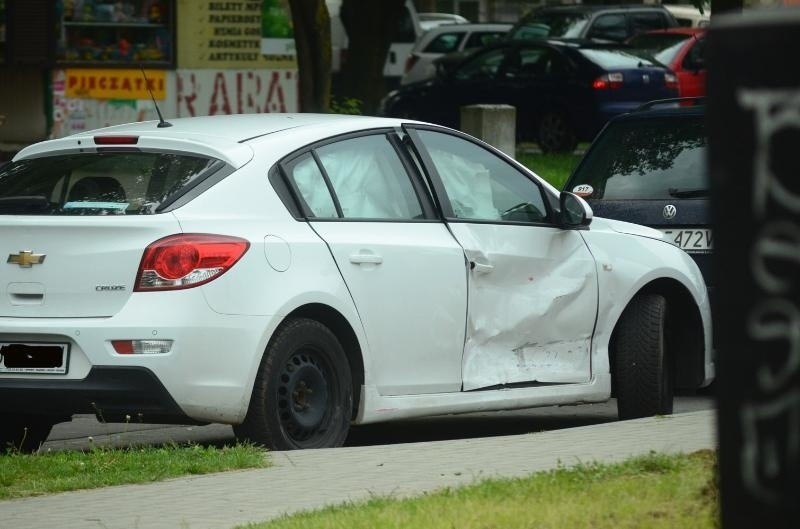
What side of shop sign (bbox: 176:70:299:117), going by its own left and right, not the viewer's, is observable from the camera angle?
front

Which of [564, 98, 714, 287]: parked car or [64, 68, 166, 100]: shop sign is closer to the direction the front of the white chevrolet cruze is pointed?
the parked car

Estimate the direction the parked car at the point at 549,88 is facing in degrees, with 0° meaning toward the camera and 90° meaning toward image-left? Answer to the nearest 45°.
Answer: approximately 135°

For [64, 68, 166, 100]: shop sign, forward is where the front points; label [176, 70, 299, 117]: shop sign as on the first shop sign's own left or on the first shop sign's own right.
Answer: on the first shop sign's own left

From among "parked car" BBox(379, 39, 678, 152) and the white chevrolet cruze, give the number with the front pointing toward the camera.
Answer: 0

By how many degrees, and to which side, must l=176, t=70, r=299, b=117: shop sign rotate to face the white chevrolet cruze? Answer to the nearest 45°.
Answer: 0° — it already faces it

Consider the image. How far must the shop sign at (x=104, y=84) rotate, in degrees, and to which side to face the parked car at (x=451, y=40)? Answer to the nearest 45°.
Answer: approximately 135° to its left

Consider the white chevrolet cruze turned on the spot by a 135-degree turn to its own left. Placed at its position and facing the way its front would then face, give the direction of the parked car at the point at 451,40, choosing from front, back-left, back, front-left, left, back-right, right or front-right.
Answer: right

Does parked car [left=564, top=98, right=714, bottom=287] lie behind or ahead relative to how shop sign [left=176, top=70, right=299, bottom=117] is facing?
ahead

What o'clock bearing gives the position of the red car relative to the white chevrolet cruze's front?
The red car is roughly at 11 o'clock from the white chevrolet cruze.
